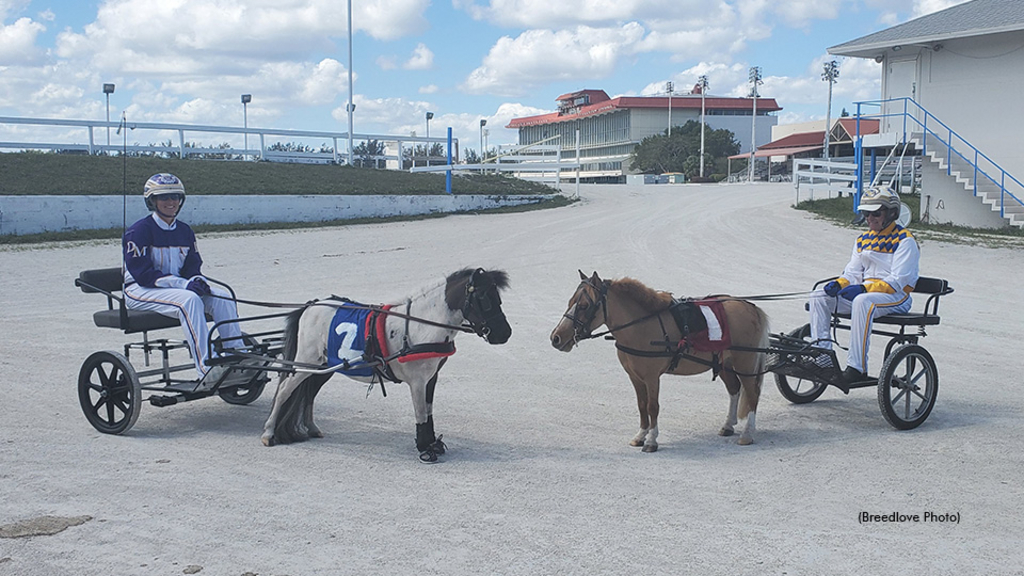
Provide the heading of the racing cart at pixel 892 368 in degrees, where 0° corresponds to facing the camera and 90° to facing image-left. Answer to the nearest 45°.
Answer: approximately 45°

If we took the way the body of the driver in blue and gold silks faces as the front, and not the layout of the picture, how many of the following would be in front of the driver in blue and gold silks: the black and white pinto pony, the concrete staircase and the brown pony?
2

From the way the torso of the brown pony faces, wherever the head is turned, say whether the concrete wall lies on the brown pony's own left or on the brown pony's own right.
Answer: on the brown pony's own right

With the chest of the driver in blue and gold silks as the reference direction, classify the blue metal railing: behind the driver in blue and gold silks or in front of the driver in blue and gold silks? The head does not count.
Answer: behind

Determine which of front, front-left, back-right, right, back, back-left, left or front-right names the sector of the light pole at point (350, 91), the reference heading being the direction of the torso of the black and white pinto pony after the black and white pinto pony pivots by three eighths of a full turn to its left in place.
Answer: front

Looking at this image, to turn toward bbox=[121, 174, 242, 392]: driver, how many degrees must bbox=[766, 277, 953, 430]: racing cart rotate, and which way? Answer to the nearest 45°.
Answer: approximately 45° to its right

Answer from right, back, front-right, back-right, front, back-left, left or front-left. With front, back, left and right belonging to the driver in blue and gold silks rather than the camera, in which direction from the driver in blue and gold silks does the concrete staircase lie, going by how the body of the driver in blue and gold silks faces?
back-right

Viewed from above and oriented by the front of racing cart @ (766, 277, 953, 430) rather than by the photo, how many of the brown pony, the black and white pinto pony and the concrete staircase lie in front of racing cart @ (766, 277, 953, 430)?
2

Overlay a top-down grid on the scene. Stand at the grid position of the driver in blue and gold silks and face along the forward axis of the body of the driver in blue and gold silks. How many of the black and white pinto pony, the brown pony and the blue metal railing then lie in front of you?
2

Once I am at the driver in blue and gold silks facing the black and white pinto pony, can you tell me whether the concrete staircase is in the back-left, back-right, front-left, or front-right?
back-right
